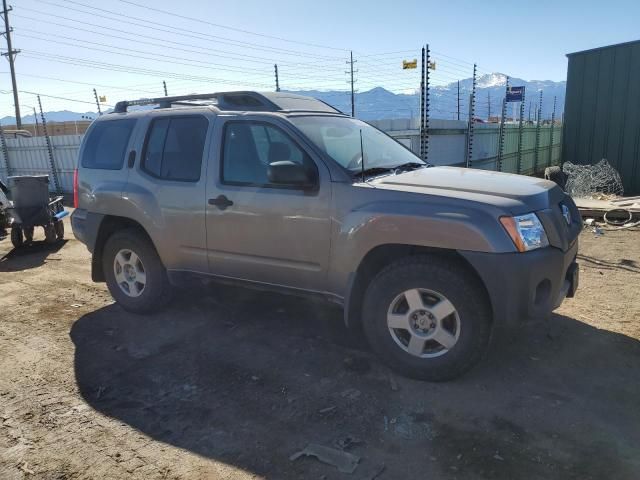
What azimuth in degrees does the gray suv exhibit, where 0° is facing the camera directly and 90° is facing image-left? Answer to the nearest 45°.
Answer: approximately 315°

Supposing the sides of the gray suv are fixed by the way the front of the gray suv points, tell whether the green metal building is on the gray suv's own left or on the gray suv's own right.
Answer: on the gray suv's own left

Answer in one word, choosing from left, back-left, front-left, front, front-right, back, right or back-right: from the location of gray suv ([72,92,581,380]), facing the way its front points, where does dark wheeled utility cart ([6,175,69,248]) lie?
back

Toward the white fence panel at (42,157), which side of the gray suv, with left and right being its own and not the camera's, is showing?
back

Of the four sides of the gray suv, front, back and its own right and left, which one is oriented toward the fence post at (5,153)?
back

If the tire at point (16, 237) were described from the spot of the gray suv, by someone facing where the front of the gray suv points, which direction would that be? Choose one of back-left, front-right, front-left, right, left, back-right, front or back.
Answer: back
